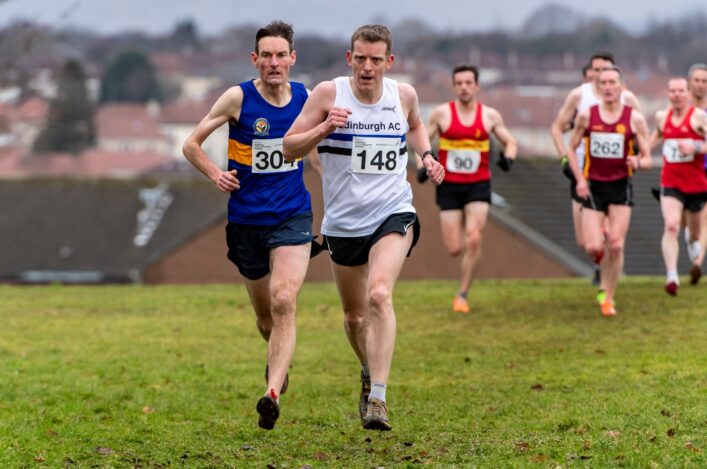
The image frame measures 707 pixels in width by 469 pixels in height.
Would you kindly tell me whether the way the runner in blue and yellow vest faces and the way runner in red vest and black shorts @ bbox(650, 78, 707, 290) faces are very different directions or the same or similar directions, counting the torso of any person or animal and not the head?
same or similar directions

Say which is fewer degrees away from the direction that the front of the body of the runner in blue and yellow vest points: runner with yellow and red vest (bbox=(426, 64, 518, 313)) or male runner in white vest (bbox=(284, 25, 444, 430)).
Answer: the male runner in white vest

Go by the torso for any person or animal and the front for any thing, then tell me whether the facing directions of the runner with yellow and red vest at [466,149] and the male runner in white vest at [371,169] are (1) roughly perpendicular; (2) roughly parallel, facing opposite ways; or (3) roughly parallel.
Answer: roughly parallel

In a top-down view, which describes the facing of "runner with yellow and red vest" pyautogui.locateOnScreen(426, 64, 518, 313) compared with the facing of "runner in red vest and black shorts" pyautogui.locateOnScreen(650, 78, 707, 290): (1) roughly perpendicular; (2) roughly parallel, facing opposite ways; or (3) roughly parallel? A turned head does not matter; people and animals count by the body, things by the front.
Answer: roughly parallel

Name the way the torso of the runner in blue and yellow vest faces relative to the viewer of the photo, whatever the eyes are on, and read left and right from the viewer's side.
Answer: facing the viewer

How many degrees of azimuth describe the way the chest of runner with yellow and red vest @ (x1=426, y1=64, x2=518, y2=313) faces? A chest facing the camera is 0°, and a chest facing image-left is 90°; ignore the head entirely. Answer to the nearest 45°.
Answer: approximately 0°

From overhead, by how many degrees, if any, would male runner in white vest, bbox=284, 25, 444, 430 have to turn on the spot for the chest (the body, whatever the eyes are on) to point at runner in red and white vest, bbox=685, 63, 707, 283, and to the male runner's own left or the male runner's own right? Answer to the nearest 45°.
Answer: approximately 135° to the male runner's own left

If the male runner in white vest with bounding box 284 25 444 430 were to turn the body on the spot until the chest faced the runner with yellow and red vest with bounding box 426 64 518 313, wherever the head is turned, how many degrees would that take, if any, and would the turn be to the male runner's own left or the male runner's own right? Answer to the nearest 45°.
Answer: approximately 180°

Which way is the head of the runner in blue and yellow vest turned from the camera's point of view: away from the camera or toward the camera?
toward the camera

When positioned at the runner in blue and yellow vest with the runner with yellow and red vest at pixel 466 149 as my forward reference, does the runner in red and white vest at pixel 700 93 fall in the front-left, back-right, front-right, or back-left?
front-right

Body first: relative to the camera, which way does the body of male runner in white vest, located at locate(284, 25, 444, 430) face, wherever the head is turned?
toward the camera

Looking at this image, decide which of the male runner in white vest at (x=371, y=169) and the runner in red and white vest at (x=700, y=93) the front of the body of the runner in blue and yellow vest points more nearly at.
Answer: the male runner in white vest

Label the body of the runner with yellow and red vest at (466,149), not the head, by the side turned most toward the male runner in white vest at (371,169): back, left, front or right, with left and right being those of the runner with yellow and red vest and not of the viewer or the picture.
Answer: front

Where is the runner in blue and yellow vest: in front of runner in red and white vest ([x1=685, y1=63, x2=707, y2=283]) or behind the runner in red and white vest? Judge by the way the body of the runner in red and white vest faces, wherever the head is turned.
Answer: in front

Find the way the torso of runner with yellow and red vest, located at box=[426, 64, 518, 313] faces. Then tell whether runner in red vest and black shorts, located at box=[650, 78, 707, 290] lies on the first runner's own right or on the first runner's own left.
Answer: on the first runner's own left
